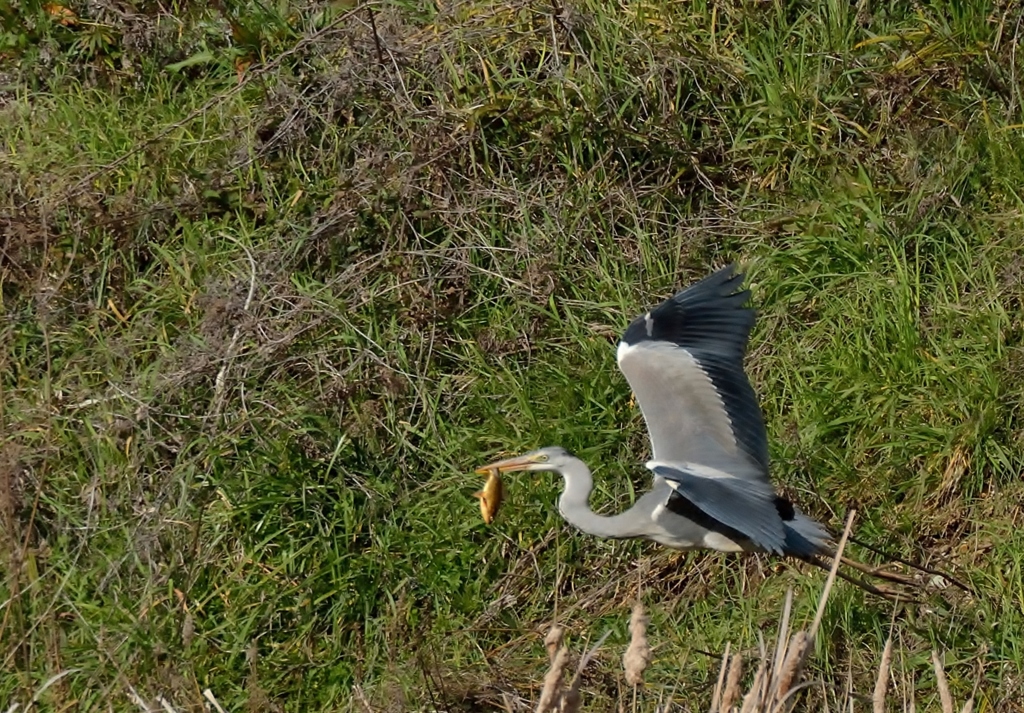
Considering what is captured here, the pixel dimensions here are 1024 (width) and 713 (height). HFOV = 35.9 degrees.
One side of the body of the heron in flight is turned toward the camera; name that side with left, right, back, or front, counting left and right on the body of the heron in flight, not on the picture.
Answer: left
